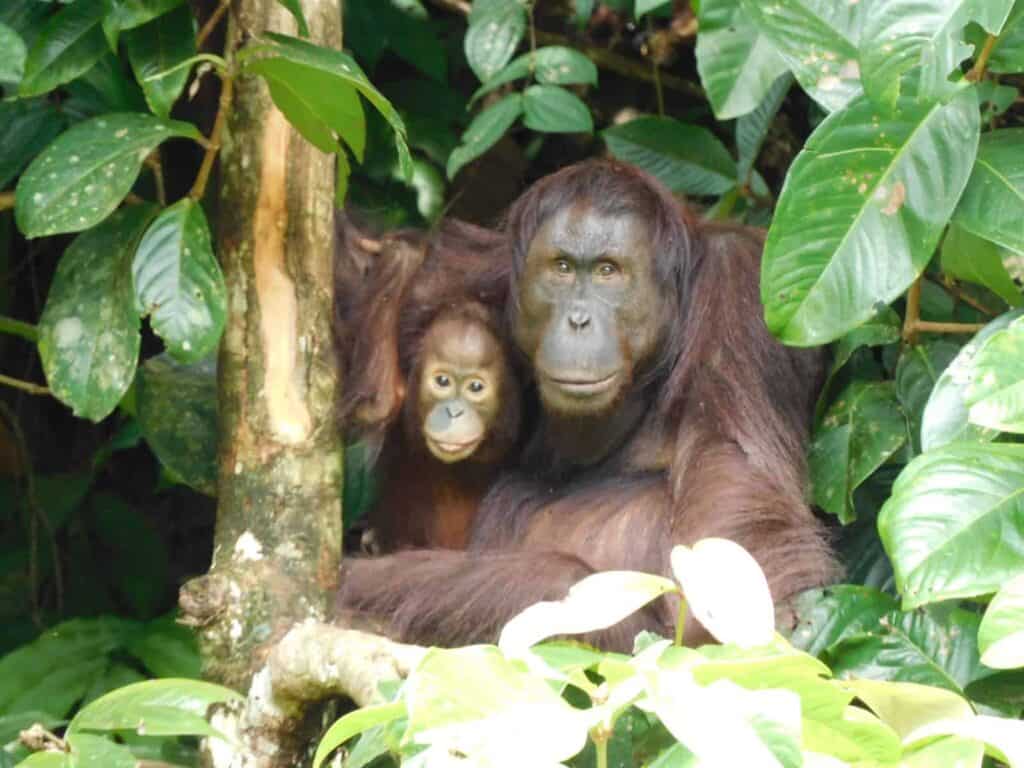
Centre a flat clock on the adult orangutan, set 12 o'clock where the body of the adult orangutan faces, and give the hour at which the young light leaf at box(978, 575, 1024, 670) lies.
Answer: The young light leaf is roughly at 10 o'clock from the adult orangutan.

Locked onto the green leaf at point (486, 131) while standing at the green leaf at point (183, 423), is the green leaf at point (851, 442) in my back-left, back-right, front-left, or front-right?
front-right

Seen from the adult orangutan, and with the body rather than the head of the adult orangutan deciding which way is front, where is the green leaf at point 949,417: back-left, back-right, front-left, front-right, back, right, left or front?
left

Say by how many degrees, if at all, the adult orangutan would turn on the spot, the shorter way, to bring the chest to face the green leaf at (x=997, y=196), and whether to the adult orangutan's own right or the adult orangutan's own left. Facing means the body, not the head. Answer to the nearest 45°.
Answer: approximately 90° to the adult orangutan's own left

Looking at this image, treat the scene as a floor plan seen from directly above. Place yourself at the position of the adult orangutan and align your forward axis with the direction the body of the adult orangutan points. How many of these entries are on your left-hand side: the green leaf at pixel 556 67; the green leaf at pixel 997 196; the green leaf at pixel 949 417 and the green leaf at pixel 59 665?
2

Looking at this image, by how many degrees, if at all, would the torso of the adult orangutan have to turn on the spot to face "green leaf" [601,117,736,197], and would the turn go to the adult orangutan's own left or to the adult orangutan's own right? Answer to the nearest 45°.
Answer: approximately 135° to the adult orangutan's own right

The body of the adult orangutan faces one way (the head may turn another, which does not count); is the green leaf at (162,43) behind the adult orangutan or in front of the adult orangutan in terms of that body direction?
in front

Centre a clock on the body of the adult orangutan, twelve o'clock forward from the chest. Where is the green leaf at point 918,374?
The green leaf is roughly at 8 o'clock from the adult orangutan.

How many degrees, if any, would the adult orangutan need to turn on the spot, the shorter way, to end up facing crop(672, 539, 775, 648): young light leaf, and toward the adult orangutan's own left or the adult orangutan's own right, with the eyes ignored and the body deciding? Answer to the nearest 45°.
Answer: approximately 45° to the adult orangutan's own left

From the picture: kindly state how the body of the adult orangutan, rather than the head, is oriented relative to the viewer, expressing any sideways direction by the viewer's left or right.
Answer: facing the viewer and to the left of the viewer
